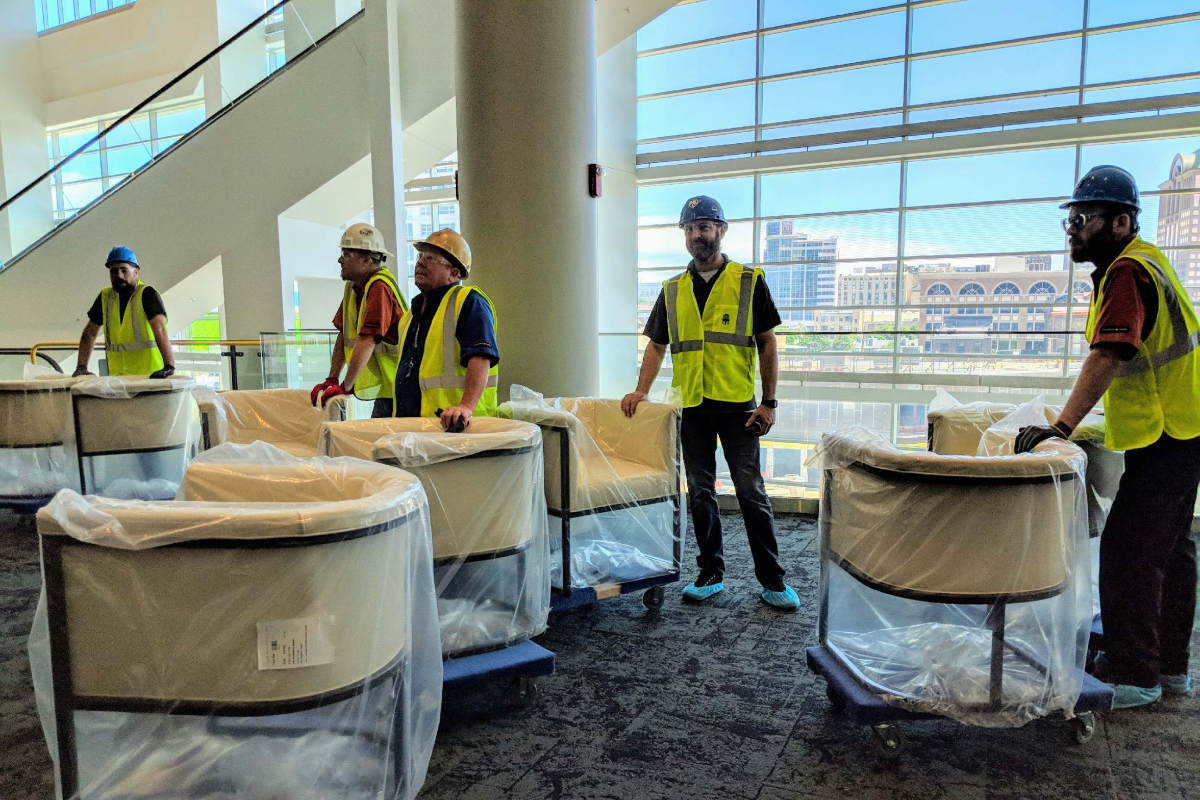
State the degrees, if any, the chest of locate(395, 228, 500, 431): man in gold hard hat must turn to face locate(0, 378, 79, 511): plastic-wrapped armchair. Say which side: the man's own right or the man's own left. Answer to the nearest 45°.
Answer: approximately 90° to the man's own right

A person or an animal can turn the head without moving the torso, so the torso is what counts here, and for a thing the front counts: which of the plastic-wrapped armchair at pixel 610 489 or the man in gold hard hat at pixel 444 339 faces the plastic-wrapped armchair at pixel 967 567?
the plastic-wrapped armchair at pixel 610 489

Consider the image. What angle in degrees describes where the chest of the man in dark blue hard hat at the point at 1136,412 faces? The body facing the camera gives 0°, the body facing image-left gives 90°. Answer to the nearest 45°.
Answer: approximately 90°

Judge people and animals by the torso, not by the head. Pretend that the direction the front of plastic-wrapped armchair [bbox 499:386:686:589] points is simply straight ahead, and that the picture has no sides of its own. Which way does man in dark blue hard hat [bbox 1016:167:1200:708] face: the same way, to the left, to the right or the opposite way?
the opposite way

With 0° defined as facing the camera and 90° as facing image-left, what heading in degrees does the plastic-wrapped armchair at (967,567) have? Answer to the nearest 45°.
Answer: approximately 135°

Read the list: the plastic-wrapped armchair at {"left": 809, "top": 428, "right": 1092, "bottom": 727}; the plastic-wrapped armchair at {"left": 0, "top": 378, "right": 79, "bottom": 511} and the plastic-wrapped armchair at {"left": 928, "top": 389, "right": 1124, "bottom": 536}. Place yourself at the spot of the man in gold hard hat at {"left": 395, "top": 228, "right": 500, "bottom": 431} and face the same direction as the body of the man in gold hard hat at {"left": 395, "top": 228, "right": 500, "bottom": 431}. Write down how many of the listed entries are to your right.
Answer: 1

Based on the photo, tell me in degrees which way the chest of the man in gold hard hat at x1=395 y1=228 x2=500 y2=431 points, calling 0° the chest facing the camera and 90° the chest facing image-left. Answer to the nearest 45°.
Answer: approximately 45°
